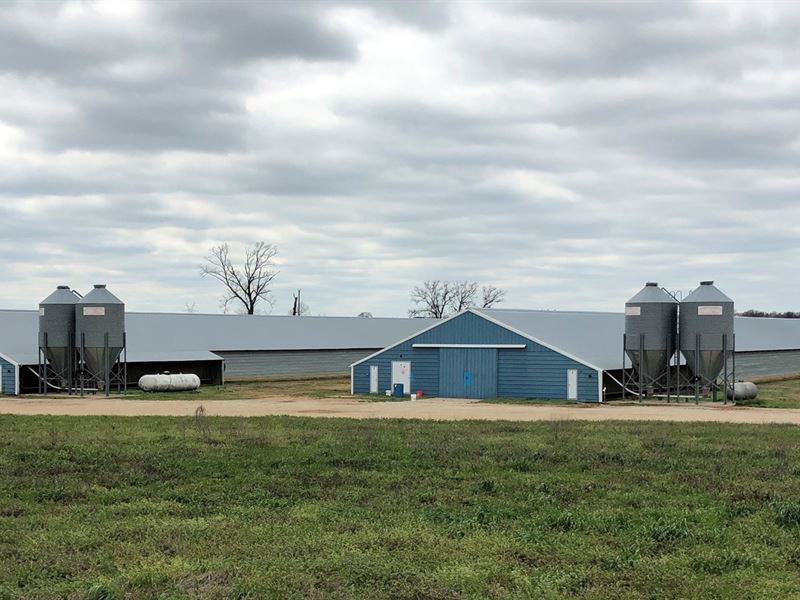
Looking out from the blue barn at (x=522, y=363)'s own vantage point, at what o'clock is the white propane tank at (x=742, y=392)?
The white propane tank is roughly at 8 o'clock from the blue barn.

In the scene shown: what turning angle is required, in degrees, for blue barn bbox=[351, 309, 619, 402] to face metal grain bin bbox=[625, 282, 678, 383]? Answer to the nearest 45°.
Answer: approximately 135° to its left

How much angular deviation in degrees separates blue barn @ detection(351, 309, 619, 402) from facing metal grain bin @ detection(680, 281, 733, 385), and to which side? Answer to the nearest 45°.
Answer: approximately 135° to its left

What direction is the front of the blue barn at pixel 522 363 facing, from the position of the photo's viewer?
facing the viewer and to the left of the viewer
